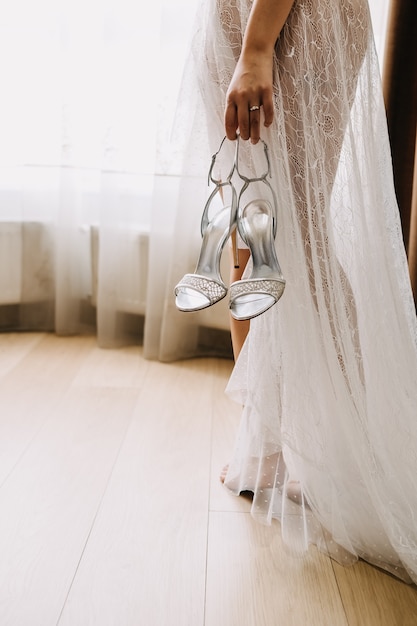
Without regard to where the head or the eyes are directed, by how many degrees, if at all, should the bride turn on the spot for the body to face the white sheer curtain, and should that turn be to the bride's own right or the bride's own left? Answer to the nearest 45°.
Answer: approximately 45° to the bride's own right

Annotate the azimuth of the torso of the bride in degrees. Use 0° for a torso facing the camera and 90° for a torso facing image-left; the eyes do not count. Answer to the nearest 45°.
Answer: approximately 90°
